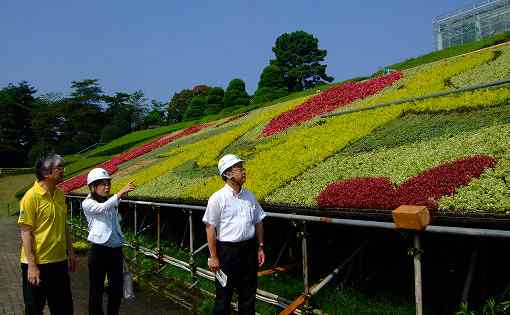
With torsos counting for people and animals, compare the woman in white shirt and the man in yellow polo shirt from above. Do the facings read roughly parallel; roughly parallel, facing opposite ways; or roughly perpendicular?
roughly parallel

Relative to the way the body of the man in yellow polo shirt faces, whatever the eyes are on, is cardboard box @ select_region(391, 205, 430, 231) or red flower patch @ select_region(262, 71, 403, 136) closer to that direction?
the cardboard box

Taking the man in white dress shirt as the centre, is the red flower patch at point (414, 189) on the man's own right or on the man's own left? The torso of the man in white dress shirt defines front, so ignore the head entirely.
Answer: on the man's own left

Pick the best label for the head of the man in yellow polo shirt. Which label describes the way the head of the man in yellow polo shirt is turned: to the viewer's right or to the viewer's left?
to the viewer's right

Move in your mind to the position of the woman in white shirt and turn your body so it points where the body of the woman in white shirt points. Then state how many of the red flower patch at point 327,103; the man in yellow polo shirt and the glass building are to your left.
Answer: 2

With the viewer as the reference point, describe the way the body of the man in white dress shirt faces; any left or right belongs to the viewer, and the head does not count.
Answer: facing the viewer and to the right of the viewer

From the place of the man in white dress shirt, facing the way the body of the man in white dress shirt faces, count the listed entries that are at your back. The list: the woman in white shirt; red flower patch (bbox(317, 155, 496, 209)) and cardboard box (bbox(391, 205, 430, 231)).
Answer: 1

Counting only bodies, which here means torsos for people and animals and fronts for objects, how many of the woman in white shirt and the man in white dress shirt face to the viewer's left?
0

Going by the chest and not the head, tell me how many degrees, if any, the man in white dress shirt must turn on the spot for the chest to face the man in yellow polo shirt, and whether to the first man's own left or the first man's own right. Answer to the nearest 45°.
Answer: approximately 135° to the first man's own right

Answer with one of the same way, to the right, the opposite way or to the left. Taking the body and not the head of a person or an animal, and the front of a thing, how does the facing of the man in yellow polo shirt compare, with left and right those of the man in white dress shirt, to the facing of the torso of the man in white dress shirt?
the same way

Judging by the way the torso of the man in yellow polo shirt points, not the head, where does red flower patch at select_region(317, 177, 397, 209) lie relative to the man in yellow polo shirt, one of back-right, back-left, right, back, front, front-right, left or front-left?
front-left

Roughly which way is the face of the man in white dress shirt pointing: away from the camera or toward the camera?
toward the camera

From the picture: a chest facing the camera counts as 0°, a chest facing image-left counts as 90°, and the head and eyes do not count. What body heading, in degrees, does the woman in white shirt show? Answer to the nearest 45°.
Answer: approximately 315°

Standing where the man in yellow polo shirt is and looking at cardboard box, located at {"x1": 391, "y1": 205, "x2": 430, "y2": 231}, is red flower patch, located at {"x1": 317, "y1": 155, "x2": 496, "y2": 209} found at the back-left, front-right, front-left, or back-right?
front-left
